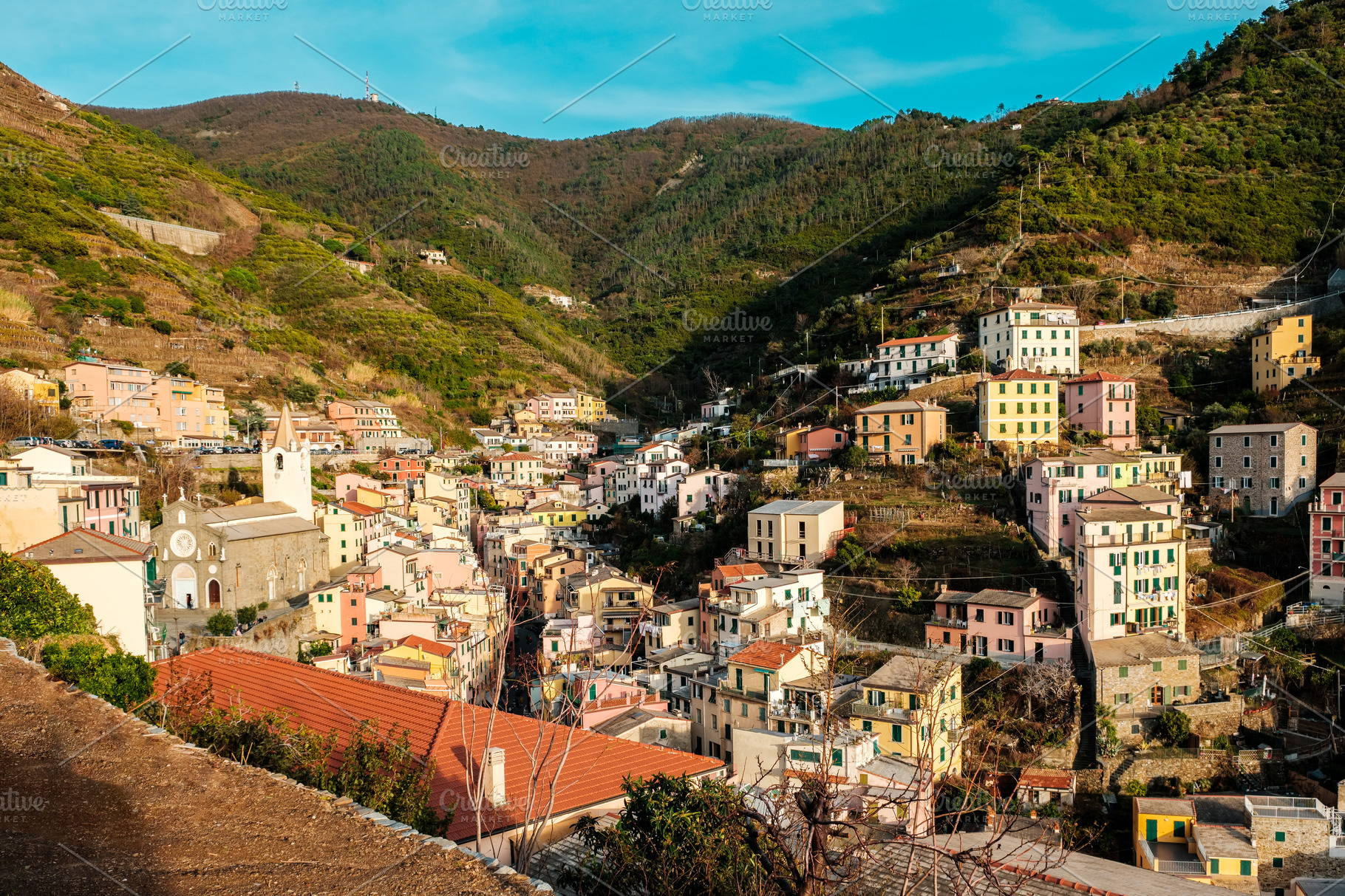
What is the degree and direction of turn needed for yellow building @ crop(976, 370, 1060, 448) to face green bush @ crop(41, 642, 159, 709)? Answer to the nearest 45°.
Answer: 0° — it already faces it

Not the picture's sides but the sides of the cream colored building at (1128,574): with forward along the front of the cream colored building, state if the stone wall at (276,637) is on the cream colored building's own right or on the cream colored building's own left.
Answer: on the cream colored building's own right

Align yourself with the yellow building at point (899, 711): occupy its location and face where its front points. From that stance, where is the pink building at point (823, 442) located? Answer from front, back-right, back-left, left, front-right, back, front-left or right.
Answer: back-right

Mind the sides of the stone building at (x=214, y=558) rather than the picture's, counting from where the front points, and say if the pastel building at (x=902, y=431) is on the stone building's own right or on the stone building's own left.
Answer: on the stone building's own left

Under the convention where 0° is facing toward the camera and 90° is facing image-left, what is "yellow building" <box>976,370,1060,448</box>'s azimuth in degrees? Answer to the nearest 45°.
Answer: approximately 0°

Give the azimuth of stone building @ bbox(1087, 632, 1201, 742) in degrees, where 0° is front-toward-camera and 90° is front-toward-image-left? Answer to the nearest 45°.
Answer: approximately 0°

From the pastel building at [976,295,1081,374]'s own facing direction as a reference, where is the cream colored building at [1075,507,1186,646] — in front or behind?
in front

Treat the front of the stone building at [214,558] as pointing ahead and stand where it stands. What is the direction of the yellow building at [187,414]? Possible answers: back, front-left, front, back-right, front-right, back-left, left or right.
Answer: back-right

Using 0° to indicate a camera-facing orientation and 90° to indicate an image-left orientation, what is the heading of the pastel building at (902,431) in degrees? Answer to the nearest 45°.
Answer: approximately 45°

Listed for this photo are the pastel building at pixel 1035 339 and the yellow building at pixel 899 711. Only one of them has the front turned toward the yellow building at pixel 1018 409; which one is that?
the pastel building

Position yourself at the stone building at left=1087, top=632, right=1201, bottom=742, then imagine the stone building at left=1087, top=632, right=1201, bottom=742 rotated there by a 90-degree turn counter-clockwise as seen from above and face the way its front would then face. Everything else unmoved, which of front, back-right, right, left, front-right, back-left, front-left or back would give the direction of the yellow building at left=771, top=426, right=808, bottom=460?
back-left

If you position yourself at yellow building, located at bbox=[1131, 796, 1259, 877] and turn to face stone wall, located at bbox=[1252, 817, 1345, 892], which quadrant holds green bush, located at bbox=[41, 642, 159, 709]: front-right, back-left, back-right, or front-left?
back-right

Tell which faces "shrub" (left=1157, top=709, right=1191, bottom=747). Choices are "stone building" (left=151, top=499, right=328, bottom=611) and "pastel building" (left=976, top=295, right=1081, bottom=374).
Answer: the pastel building

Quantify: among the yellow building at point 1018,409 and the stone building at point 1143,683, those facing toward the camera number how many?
2

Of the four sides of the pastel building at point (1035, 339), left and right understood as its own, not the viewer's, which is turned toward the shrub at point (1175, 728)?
front
